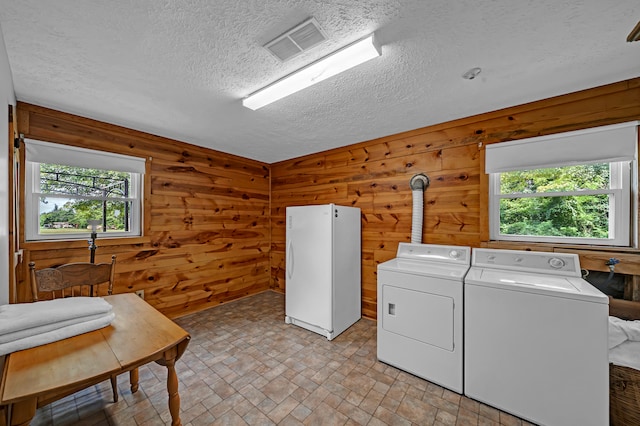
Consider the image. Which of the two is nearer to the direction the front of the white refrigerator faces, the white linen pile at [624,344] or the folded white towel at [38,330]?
the folded white towel

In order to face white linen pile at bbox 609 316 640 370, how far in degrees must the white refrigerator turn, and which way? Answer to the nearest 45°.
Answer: approximately 90° to its left

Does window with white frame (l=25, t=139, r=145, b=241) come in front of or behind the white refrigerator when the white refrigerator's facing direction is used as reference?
in front

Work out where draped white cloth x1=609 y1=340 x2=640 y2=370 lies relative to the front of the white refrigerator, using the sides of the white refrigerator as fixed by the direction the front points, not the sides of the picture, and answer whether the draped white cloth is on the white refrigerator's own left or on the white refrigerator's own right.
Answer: on the white refrigerator's own left

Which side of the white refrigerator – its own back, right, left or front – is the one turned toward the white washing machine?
left

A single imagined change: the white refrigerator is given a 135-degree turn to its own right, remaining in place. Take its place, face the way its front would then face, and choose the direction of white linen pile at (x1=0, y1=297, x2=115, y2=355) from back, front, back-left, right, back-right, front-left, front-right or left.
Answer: back-left

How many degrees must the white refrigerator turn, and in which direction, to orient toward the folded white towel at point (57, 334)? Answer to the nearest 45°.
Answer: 0° — it already faces it

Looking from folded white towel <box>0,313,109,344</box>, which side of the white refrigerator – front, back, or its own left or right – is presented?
front

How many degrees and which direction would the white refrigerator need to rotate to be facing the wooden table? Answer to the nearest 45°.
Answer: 0° — it already faces it

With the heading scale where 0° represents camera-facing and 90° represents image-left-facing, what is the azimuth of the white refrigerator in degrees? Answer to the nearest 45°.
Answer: approximately 45°
